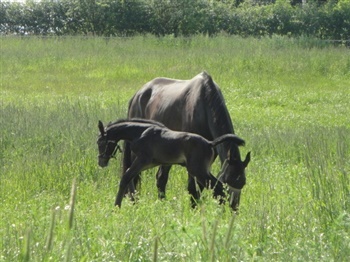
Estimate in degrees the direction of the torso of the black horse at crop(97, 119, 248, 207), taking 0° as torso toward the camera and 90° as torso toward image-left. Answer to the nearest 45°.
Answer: approximately 90°

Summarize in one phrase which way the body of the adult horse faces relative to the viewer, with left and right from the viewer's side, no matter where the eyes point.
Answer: facing the viewer and to the right of the viewer
